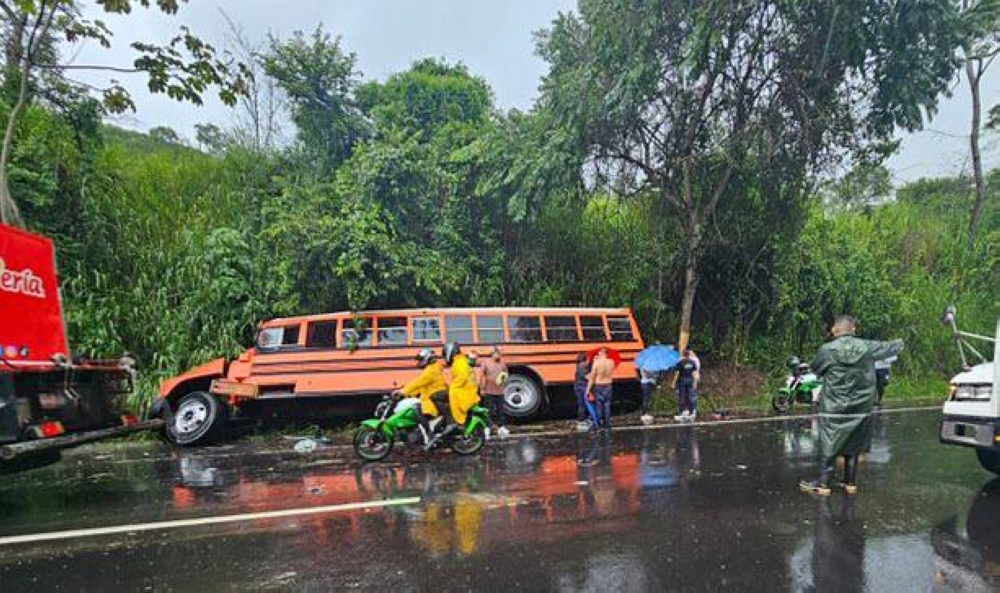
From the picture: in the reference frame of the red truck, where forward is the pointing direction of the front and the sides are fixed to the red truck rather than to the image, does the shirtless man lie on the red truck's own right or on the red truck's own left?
on the red truck's own right

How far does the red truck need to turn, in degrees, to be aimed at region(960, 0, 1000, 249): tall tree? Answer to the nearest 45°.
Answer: approximately 135° to its right

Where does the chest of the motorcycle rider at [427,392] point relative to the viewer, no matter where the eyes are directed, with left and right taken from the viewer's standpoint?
facing to the left of the viewer

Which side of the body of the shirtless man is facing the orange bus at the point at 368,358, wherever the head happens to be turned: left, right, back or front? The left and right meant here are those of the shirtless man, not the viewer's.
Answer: left

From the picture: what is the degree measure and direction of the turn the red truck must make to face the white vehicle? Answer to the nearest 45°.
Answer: approximately 180°

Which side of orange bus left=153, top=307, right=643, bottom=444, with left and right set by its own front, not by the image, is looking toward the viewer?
left

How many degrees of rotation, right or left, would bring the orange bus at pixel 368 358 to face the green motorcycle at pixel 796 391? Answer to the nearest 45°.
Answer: approximately 180°

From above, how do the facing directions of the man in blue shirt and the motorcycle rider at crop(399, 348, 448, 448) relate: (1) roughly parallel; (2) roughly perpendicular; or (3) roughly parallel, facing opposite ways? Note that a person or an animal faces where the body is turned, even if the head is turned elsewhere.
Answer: roughly perpendicular
